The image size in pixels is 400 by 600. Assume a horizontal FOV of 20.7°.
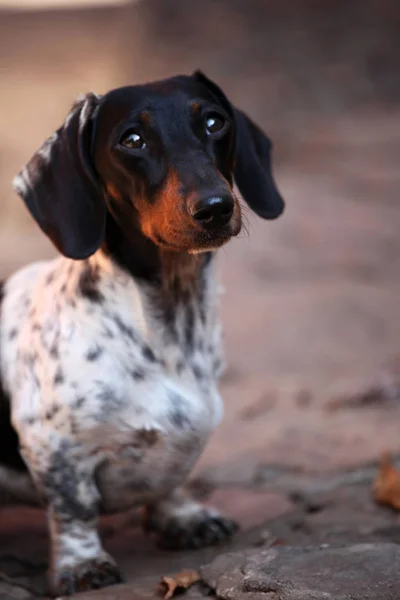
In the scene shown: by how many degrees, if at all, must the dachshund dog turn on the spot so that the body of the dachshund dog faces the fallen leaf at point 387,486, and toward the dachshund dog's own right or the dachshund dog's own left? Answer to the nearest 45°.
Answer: approximately 90° to the dachshund dog's own left
